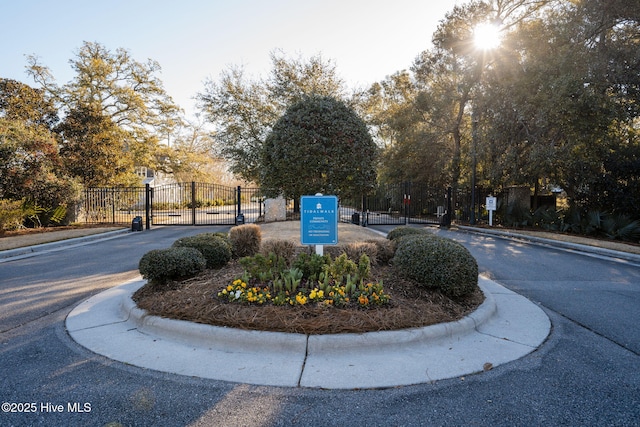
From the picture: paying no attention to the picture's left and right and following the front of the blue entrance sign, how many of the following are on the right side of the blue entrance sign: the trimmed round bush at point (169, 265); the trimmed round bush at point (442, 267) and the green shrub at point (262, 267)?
2

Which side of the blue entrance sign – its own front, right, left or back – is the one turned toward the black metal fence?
back

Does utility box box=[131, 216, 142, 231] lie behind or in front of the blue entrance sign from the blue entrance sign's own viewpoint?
behind

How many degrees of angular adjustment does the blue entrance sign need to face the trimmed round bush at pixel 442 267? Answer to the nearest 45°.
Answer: approximately 90° to its left

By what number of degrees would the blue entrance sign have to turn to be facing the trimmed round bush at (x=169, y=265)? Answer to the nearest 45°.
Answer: approximately 90° to its right

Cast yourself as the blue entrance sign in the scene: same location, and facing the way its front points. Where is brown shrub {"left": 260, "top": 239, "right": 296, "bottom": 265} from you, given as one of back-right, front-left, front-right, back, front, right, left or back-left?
back-right

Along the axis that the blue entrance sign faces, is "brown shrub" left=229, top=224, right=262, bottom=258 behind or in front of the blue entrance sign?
behind

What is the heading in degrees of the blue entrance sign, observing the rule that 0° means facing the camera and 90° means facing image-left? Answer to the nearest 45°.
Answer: approximately 0°

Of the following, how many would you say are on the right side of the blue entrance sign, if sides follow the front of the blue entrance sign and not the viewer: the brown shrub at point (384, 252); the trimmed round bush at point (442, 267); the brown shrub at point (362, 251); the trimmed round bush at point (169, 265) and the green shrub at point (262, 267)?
2

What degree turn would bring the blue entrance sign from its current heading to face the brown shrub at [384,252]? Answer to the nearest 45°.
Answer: approximately 135° to its left
